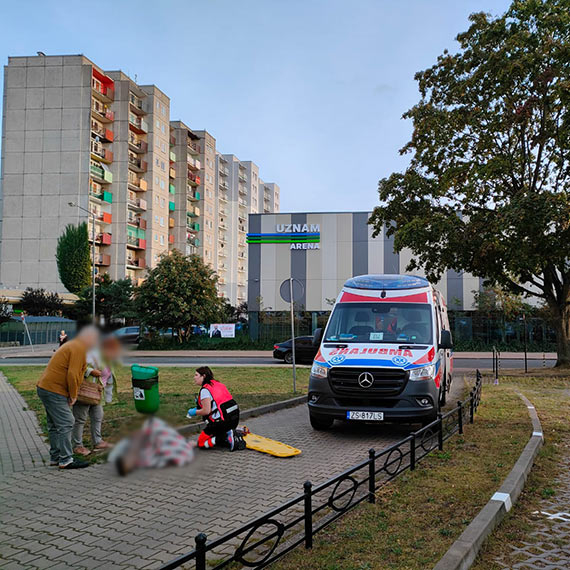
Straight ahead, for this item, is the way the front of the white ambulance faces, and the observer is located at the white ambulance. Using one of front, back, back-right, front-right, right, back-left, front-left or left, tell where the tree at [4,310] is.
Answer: back-right

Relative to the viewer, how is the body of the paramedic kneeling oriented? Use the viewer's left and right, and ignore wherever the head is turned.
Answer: facing to the left of the viewer

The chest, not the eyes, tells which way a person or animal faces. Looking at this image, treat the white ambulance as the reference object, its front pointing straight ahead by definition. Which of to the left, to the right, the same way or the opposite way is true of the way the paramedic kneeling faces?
to the right

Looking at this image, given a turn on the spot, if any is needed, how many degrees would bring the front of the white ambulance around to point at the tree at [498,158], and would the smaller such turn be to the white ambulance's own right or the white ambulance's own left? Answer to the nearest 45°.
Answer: approximately 180°

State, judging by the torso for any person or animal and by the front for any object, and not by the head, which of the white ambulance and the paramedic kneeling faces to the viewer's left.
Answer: the paramedic kneeling

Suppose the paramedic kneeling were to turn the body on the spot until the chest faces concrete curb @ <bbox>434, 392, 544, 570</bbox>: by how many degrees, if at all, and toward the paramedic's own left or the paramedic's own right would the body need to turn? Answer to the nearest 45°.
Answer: approximately 135° to the paramedic's own left

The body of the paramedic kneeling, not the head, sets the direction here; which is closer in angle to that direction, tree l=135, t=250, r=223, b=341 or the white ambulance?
the tree

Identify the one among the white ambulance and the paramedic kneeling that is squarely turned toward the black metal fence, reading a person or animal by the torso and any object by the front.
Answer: the white ambulance
